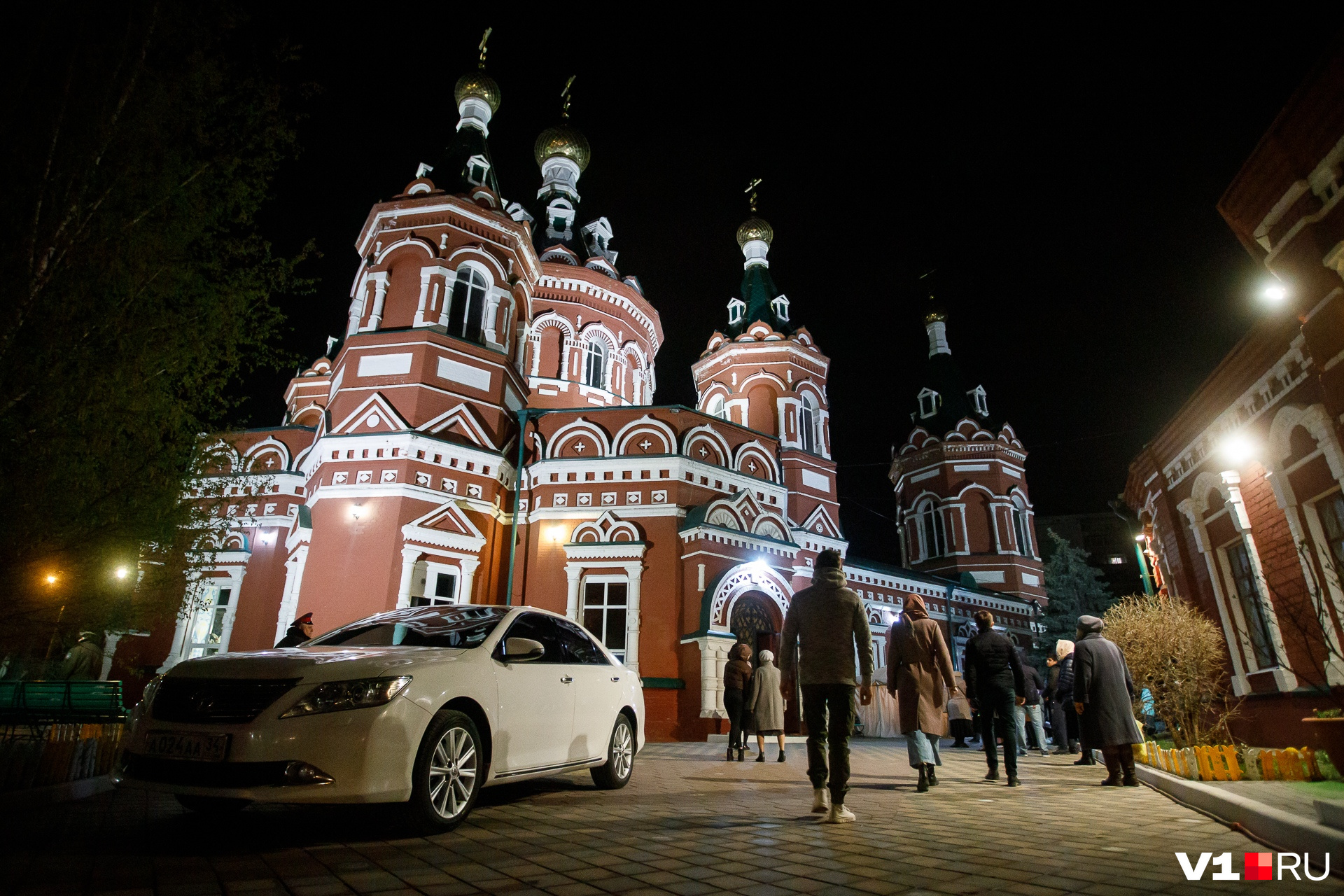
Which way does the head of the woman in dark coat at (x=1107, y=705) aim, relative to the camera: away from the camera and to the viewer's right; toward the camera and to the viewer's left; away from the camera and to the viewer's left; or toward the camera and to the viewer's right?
away from the camera and to the viewer's left

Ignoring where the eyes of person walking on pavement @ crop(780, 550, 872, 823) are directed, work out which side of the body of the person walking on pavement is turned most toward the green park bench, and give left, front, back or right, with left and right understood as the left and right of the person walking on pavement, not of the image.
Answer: left

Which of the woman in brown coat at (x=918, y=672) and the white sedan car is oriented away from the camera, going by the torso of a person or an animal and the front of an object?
the woman in brown coat

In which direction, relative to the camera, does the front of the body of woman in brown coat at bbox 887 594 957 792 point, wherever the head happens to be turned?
away from the camera

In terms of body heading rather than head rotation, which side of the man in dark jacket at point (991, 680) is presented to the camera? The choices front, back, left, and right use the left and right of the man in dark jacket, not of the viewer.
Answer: back

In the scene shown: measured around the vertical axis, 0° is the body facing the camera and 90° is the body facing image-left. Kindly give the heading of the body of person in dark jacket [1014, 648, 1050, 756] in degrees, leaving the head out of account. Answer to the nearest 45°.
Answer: approximately 180°

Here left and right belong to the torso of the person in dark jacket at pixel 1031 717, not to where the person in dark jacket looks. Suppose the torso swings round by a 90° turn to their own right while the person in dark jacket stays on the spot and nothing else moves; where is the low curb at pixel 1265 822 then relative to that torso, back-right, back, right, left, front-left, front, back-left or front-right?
right

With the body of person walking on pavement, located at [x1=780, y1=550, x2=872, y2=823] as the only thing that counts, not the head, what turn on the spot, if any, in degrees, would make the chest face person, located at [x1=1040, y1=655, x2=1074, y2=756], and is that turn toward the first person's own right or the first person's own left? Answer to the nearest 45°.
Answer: approximately 45° to the first person's own right

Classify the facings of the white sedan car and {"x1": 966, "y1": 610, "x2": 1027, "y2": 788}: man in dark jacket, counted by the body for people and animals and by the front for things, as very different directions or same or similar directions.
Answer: very different directions

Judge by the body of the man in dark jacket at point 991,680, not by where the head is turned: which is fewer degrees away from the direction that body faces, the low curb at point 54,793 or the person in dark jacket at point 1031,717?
the person in dark jacket

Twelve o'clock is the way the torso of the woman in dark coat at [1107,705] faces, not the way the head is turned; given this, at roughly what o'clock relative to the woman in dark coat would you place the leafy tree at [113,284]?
The leafy tree is roughly at 9 o'clock from the woman in dark coat.

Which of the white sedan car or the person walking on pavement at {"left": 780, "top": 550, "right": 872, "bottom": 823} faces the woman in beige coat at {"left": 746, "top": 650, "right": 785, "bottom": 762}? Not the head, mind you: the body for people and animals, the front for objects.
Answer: the person walking on pavement

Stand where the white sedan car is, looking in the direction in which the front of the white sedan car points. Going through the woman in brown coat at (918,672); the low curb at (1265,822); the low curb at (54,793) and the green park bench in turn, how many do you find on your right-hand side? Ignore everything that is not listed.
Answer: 2

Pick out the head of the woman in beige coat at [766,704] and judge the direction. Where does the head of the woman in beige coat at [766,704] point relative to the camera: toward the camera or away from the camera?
away from the camera

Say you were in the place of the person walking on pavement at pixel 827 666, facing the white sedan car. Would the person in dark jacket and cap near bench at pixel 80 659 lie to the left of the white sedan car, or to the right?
right

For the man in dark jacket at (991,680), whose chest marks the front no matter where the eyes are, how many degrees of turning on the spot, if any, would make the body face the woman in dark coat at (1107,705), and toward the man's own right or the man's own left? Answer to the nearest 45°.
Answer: approximately 90° to the man's own right

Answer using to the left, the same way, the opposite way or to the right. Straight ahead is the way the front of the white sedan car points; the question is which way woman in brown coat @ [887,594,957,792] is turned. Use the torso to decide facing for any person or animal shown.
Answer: the opposite way
